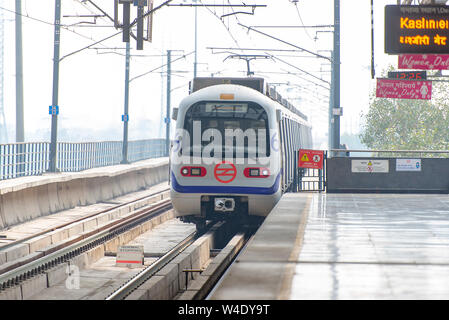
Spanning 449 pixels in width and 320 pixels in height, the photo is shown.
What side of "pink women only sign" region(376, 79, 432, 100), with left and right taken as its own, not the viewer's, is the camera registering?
front

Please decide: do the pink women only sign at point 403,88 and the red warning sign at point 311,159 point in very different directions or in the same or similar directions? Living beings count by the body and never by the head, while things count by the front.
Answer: same or similar directions

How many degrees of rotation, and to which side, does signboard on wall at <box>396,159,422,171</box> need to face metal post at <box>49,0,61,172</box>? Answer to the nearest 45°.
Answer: approximately 90° to its right

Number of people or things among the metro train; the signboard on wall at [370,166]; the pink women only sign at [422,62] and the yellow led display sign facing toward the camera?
4

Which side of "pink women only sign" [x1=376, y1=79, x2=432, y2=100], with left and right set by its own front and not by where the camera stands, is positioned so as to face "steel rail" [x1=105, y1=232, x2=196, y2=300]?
front

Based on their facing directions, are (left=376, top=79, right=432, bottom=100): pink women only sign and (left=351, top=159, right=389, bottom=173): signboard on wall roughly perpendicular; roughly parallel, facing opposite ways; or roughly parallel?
roughly parallel

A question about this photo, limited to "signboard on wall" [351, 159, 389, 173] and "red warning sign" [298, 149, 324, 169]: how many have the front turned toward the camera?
2

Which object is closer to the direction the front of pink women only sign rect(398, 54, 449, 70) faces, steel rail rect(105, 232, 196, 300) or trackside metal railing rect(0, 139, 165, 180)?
the steel rail

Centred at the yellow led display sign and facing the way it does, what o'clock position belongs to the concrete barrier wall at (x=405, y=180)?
The concrete barrier wall is roughly at 6 o'clock from the yellow led display sign.

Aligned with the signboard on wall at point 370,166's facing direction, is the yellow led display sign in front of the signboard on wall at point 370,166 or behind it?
in front

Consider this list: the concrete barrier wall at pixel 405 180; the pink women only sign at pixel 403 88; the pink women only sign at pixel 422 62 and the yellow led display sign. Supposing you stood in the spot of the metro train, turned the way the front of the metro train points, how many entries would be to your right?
0

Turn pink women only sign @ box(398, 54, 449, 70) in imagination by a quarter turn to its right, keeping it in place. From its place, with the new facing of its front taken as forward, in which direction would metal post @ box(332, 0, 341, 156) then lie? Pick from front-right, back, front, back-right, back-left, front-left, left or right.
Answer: front-right

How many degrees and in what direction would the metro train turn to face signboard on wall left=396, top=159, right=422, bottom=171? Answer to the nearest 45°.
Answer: approximately 135° to its left

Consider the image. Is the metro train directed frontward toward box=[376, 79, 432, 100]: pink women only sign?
no

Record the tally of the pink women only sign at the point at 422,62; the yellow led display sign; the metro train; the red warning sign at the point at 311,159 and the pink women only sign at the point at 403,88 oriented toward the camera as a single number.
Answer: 5
